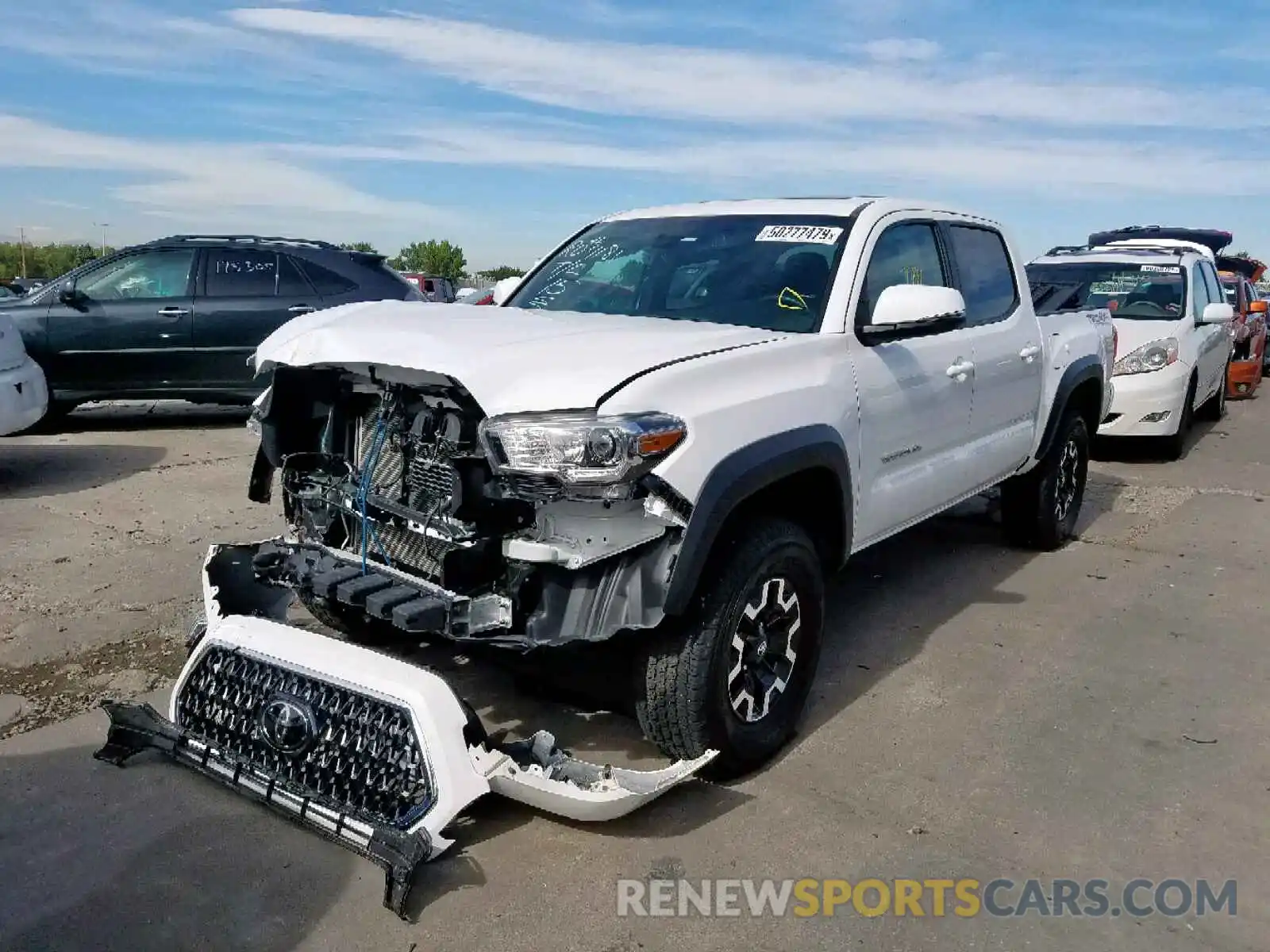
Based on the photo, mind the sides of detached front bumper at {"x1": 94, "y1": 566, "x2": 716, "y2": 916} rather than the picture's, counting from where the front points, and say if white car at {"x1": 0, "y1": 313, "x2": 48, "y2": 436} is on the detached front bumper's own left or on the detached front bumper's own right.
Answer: on the detached front bumper's own right

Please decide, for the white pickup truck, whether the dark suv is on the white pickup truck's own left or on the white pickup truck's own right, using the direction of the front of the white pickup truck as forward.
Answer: on the white pickup truck's own right

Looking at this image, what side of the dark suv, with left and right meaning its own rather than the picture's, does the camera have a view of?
left

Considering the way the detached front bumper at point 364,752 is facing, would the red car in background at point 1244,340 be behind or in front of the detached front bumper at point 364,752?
behind

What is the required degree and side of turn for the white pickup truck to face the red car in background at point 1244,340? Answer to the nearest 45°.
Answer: approximately 180°

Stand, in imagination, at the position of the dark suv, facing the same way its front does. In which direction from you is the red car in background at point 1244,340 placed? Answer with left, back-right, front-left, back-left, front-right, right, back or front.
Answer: back

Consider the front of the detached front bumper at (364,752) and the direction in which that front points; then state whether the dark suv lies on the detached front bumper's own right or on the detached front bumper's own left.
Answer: on the detached front bumper's own right

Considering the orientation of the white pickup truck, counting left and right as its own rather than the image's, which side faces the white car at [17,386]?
right

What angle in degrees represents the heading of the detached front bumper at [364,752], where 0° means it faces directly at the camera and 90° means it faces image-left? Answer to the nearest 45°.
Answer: approximately 45°

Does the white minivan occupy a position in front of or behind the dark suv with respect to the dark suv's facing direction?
behind

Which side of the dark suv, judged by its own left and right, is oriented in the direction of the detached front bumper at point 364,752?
left
